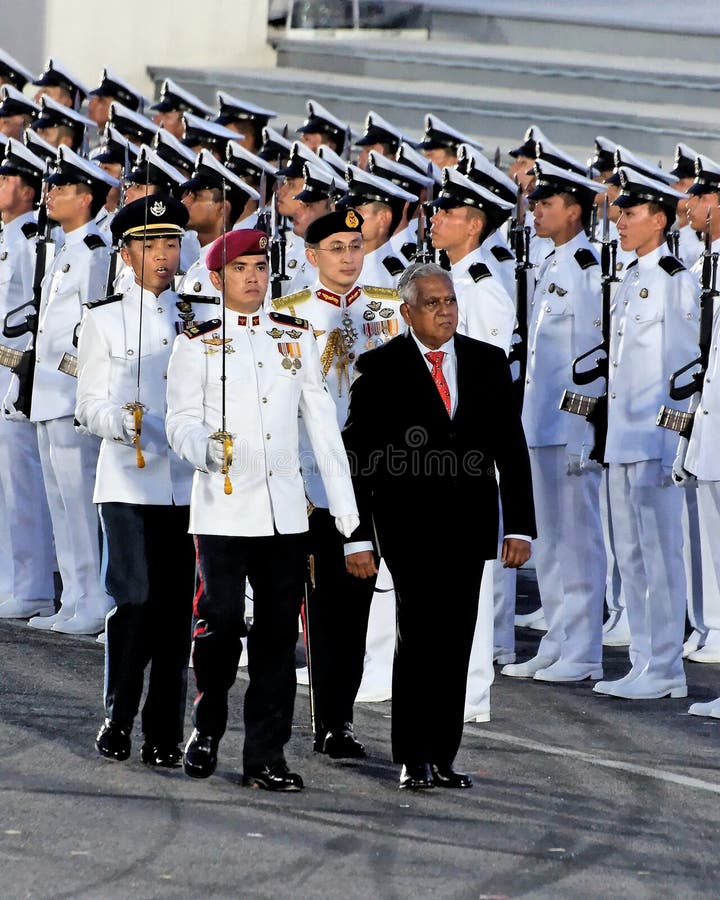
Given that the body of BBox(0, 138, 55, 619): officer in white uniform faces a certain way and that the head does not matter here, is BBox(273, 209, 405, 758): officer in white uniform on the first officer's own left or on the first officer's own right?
on the first officer's own left

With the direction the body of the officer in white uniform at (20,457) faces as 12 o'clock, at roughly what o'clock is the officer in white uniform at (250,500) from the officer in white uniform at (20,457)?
the officer in white uniform at (250,500) is roughly at 10 o'clock from the officer in white uniform at (20,457).

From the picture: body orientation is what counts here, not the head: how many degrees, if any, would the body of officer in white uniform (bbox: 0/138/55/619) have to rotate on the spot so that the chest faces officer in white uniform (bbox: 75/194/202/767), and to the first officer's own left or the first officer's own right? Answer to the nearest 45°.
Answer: approximately 45° to the first officer's own left

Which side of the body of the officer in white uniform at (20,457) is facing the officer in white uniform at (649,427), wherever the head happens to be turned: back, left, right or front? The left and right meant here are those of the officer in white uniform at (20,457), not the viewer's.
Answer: left

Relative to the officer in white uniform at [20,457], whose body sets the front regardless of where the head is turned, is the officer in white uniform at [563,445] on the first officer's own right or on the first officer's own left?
on the first officer's own left

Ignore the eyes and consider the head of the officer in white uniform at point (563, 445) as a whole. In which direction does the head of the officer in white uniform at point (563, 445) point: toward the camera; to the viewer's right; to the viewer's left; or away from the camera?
to the viewer's left

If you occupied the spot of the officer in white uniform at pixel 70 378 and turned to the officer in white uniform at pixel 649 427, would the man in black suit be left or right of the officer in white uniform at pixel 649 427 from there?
right

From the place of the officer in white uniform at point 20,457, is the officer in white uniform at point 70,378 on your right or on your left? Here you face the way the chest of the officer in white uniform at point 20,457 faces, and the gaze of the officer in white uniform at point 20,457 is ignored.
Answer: on your left
